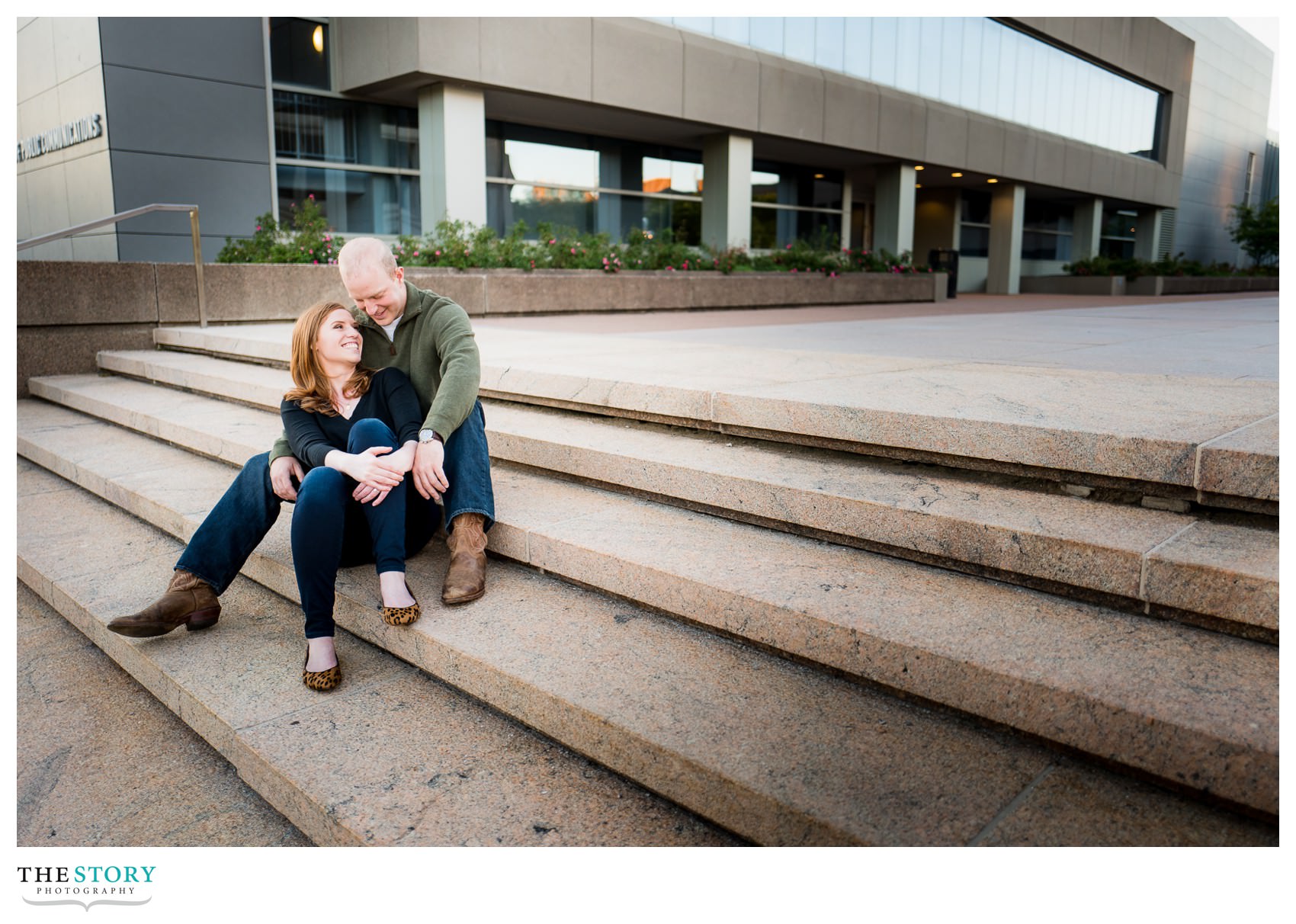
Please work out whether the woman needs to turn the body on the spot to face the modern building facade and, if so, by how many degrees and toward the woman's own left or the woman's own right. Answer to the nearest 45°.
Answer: approximately 180°

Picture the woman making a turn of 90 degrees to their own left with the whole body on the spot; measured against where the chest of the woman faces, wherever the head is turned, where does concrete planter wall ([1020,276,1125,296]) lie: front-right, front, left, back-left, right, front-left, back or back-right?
front-left

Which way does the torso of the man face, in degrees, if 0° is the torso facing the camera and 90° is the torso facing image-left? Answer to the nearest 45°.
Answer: approximately 45°

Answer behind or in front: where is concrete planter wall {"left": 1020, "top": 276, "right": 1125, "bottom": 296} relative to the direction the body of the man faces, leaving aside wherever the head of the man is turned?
behind

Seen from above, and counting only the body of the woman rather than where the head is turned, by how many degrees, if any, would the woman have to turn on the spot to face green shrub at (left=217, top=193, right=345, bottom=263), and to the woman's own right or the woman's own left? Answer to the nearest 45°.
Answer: approximately 180°

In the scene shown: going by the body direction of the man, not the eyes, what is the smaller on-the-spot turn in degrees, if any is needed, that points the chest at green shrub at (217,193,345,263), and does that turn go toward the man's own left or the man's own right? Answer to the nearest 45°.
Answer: approximately 135° to the man's own right

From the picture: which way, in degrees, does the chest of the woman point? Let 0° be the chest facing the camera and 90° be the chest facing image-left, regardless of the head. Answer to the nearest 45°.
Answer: approximately 0°
